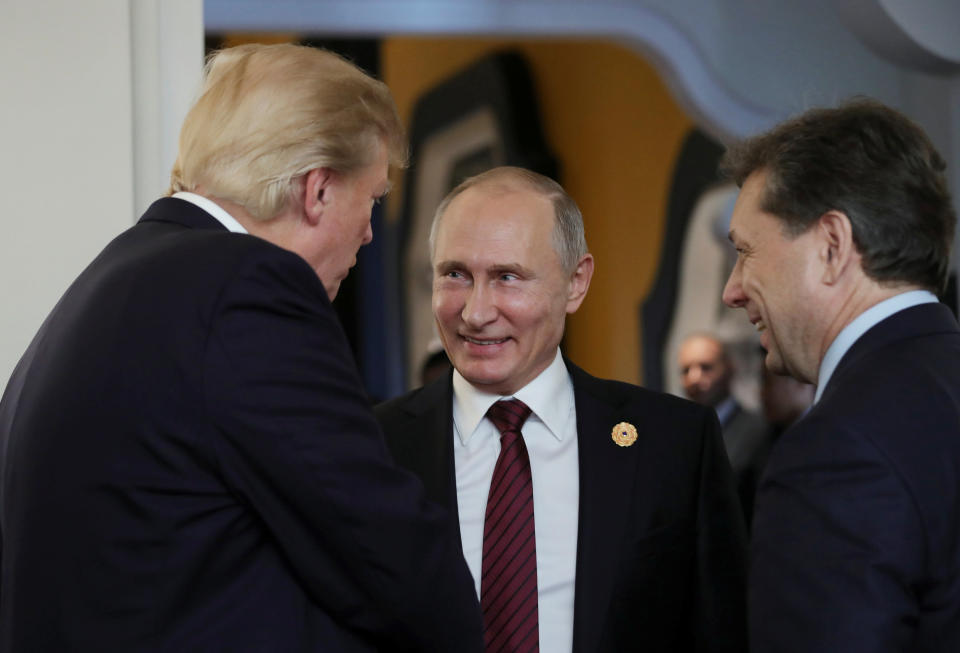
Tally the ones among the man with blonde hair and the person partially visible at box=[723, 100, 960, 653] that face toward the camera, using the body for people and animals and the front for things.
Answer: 0

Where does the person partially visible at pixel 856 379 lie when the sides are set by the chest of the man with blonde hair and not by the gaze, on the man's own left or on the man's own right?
on the man's own right

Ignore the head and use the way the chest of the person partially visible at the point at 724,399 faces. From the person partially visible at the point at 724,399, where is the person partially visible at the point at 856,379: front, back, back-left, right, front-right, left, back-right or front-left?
front-left

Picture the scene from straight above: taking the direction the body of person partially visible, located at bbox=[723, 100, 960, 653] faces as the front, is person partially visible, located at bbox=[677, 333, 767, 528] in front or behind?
in front

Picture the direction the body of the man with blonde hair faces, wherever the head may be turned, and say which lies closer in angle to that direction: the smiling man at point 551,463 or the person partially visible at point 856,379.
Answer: the smiling man

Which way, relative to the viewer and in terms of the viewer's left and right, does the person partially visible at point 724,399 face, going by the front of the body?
facing the viewer and to the left of the viewer

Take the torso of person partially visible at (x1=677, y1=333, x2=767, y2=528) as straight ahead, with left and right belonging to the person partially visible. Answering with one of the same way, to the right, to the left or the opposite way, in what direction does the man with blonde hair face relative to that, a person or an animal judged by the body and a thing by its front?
the opposite way

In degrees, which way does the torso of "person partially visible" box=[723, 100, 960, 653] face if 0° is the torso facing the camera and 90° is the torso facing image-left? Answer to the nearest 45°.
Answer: approximately 135°

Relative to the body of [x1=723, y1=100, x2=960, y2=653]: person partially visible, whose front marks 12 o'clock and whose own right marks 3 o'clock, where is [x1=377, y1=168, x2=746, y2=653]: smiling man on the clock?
The smiling man is roughly at 12 o'clock from the person partially visible.

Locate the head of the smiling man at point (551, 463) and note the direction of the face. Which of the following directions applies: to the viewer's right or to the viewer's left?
to the viewer's left

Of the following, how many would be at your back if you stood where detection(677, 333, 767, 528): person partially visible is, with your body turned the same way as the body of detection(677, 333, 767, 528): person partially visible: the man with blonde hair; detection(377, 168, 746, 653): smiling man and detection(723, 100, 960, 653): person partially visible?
0

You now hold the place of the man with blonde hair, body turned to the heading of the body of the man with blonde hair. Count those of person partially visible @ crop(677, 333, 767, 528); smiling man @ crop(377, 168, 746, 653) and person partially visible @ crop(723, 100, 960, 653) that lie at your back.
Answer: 0

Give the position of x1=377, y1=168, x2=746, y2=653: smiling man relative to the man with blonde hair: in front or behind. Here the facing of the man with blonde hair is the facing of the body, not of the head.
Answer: in front

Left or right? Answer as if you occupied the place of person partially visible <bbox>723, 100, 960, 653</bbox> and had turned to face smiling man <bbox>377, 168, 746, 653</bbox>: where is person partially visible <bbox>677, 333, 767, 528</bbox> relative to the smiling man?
right

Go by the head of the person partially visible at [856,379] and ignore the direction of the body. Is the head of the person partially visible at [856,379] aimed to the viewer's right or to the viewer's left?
to the viewer's left

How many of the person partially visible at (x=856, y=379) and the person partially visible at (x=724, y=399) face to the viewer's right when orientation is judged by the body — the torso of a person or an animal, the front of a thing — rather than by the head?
0
